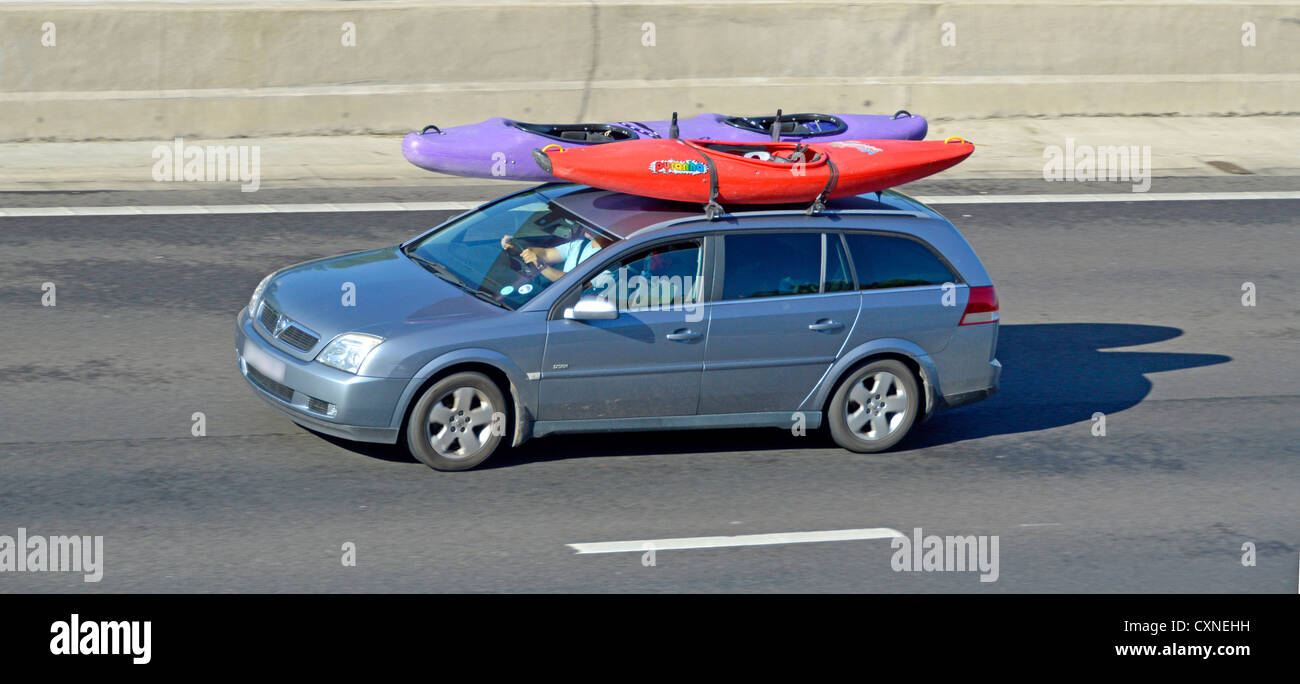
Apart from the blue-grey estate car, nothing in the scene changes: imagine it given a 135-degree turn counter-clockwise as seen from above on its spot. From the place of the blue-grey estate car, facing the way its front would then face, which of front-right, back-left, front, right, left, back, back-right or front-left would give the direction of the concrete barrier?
left

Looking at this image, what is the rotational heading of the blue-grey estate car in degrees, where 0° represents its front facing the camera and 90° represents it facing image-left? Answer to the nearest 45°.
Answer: approximately 45°

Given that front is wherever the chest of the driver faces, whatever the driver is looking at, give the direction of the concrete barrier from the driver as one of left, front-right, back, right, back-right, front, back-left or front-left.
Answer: back-right

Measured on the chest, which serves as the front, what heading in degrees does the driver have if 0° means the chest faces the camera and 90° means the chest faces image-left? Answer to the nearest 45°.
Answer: approximately 45°

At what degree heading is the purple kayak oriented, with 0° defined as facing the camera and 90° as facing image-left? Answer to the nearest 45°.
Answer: approximately 45°

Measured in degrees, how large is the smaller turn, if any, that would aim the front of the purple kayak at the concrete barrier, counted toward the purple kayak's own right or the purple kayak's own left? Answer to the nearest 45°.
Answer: approximately 135° to the purple kayak's own right
